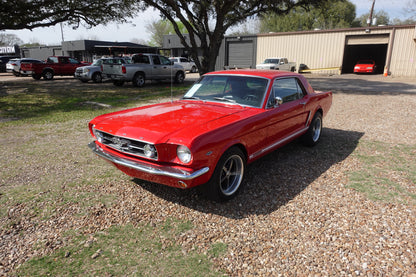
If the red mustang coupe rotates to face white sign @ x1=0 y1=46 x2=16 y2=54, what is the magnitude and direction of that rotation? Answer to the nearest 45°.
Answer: approximately 90° to its right

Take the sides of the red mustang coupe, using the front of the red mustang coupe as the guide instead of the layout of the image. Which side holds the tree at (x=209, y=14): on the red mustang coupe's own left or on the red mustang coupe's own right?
on the red mustang coupe's own right

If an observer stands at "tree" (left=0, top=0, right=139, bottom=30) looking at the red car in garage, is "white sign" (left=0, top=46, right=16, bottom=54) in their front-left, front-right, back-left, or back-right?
back-left

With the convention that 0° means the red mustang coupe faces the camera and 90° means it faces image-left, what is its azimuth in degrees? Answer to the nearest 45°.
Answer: approximately 45°

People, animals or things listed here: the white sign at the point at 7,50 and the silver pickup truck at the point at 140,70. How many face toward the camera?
1
